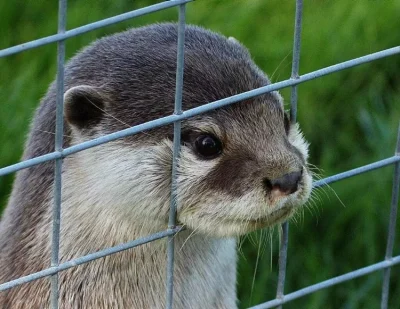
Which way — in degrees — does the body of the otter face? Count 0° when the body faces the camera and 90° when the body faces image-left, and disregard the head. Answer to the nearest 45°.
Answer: approximately 315°
